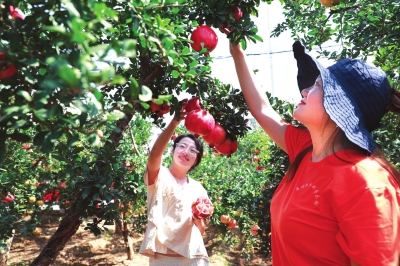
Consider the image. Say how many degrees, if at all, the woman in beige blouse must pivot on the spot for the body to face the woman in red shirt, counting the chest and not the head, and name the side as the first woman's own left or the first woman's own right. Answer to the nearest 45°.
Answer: approximately 45° to the first woman's own left

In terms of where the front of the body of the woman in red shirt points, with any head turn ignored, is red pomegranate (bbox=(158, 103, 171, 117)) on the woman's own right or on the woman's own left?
on the woman's own right

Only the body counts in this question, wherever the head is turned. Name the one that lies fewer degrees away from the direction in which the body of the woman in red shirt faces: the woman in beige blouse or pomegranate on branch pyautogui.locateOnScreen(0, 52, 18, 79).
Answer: the pomegranate on branch

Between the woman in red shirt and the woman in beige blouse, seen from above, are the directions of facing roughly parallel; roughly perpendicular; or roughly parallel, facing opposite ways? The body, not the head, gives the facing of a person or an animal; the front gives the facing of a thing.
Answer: roughly perpendicular

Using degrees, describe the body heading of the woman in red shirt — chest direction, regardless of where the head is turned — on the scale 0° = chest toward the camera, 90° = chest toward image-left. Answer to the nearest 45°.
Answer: approximately 45°

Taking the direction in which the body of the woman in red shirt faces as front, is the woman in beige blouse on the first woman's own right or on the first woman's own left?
on the first woman's own right

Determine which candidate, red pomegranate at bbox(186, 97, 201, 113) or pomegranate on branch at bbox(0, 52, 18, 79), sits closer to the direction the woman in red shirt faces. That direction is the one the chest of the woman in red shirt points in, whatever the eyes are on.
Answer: the pomegranate on branch
